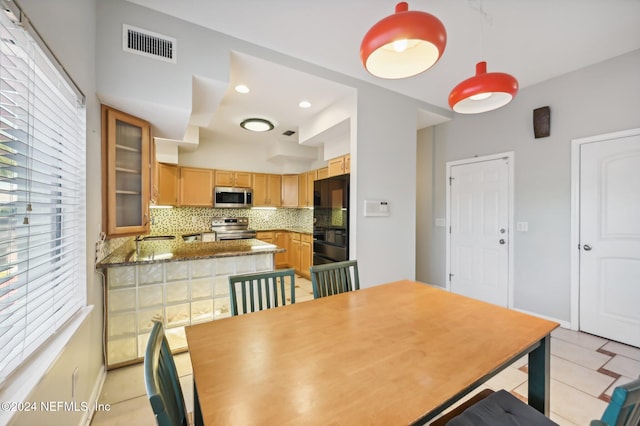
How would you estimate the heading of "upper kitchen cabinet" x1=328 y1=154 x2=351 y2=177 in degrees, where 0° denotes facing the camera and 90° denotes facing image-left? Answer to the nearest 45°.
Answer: approximately 45°

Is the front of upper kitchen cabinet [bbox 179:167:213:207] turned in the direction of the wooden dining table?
yes

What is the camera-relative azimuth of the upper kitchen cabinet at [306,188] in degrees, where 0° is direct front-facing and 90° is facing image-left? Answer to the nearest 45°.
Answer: approximately 45°

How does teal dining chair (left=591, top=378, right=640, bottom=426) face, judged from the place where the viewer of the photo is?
facing away from the viewer and to the left of the viewer
